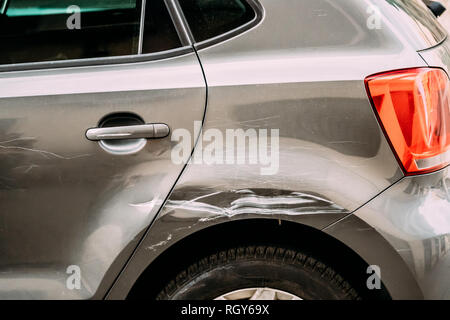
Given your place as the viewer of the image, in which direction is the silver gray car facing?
facing to the left of the viewer
